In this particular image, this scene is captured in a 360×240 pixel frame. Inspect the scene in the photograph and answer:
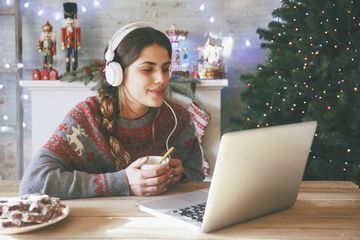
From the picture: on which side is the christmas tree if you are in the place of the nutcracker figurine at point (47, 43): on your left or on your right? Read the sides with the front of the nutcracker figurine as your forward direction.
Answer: on your left

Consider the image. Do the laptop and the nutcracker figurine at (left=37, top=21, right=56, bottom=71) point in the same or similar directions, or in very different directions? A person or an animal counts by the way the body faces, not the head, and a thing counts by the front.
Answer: very different directions

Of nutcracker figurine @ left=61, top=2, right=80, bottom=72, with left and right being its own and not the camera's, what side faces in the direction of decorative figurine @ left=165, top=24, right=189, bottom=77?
left

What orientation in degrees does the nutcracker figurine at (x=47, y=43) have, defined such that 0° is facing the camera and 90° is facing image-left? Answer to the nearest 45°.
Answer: approximately 0°

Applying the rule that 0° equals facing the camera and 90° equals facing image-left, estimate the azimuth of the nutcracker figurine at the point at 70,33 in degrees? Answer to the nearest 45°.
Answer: approximately 0°

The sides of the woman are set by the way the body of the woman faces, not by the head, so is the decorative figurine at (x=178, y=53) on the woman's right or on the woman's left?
on the woman's left

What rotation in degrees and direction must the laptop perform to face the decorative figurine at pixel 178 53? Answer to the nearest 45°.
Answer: approximately 45° to its right

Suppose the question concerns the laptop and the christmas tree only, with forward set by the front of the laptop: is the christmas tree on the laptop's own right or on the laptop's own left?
on the laptop's own right

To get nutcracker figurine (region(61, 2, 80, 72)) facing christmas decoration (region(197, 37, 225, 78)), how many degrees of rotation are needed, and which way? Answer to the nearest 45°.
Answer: approximately 90° to its left

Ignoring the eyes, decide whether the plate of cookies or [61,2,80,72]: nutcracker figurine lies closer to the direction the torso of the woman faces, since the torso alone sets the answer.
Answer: the plate of cookies
